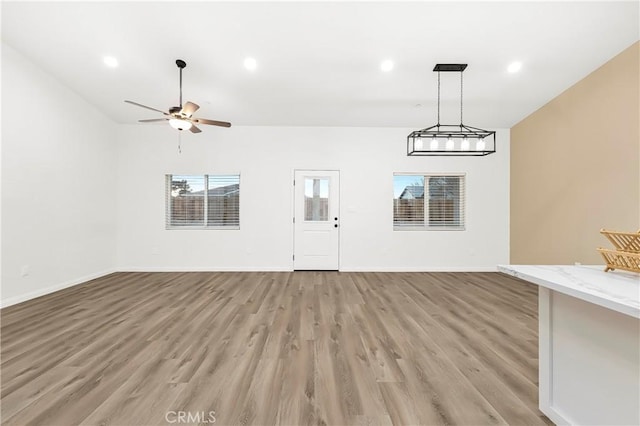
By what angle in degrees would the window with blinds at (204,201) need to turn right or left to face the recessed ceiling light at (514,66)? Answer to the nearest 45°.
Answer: approximately 45° to its left

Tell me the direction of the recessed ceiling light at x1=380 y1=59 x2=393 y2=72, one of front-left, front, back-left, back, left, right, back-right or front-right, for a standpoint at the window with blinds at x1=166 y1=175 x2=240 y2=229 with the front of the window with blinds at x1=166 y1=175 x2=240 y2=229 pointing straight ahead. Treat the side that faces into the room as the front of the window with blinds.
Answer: front-left

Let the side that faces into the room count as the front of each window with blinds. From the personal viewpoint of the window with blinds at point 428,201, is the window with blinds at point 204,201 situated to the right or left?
on its right

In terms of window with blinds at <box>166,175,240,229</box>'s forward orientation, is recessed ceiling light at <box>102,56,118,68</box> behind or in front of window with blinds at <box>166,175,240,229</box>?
in front

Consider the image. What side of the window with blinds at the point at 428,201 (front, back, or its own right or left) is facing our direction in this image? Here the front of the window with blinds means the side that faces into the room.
front

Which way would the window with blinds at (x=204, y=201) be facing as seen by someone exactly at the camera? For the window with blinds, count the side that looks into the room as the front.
facing the viewer

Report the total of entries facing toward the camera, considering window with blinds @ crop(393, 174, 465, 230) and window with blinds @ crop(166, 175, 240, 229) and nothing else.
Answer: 2

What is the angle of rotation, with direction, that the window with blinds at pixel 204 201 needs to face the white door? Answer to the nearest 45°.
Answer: approximately 45° to its left

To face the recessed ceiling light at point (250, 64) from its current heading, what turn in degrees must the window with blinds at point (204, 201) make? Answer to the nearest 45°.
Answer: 0° — it already faces it

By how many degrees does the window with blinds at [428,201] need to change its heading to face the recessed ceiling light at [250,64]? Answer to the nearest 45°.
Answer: approximately 45° to its right

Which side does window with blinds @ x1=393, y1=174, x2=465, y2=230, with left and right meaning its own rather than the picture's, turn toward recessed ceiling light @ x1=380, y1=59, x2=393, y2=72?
front

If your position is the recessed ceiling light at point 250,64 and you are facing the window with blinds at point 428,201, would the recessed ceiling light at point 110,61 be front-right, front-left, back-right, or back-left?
back-left

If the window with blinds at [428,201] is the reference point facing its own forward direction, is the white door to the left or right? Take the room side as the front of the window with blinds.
on its right

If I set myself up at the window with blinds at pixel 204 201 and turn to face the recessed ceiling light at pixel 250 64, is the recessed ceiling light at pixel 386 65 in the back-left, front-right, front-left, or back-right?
front-left

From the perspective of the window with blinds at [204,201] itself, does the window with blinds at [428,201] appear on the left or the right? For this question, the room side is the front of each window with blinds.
on its left
